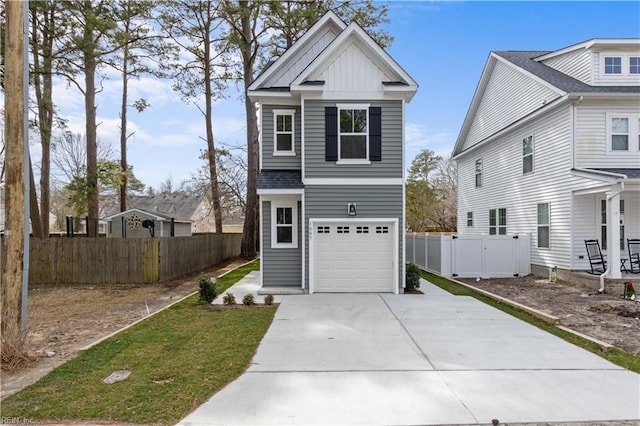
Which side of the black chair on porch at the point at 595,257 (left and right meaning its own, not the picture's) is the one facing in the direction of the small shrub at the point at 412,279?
right

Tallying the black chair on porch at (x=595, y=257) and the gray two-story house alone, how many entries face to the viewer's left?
0

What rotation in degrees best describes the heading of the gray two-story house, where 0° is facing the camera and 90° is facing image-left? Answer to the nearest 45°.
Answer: approximately 0°

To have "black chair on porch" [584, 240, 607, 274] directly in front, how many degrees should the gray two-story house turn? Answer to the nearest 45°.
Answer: approximately 90° to its left

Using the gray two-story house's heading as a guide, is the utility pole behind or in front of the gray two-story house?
in front

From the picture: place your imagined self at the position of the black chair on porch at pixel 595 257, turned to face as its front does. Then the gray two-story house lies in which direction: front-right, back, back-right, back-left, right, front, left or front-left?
right

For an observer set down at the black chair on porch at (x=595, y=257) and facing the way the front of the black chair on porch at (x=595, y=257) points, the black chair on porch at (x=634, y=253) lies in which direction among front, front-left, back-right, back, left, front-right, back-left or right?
left

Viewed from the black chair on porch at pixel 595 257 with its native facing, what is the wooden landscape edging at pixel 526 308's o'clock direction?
The wooden landscape edging is roughly at 2 o'clock from the black chair on porch.
